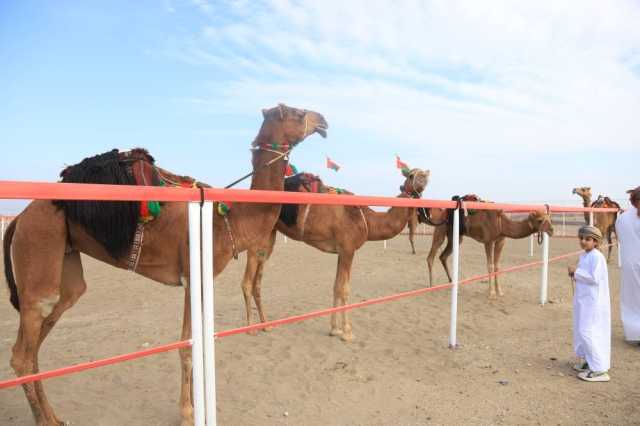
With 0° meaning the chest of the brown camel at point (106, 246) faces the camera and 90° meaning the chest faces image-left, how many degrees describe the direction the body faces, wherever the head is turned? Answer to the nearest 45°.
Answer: approximately 270°

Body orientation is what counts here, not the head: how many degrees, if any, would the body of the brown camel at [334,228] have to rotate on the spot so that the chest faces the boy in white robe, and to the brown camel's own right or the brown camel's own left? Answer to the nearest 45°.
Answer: approximately 45° to the brown camel's own right

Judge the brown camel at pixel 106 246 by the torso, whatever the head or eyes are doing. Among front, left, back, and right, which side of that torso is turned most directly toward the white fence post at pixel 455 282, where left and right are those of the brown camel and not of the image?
front

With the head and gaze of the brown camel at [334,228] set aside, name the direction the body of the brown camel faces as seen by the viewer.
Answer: to the viewer's right

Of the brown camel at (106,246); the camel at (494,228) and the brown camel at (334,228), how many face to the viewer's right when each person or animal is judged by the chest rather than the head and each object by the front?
3

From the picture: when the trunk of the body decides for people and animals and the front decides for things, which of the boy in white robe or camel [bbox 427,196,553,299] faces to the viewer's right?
the camel

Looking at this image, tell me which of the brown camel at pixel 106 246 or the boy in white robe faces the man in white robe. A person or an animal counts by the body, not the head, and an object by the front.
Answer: the brown camel

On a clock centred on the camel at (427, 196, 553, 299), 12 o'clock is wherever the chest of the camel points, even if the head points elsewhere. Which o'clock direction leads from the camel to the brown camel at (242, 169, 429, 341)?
The brown camel is roughly at 4 o'clock from the camel.

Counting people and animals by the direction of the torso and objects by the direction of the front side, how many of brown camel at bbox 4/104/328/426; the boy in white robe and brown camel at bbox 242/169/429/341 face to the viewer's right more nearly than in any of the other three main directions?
2

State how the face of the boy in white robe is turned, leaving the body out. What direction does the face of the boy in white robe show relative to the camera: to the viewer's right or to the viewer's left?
to the viewer's left

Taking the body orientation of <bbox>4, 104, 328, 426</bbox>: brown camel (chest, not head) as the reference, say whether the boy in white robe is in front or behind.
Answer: in front

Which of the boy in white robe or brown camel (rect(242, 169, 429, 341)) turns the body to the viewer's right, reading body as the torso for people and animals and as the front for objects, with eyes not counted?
the brown camel

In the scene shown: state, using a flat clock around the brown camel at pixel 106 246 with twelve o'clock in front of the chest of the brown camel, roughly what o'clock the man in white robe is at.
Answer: The man in white robe is roughly at 12 o'clock from the brown camel.

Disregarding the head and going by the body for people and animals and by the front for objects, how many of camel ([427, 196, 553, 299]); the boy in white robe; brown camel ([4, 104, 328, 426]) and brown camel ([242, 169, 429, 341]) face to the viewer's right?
3

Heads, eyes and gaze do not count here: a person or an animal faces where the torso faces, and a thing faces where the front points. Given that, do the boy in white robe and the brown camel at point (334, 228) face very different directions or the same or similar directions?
very different directions
